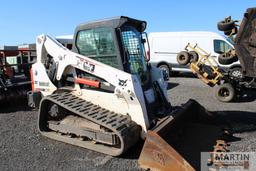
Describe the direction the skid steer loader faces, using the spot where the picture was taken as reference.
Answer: facing the viewer and to the right of the viewer

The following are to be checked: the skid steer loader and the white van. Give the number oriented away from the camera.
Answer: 0

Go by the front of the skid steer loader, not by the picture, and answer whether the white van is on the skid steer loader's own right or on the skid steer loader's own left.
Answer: on the skid steer loader's own left

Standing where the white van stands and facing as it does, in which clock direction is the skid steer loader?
The skid steer loader is roughly at 3 o'clock from the white van.

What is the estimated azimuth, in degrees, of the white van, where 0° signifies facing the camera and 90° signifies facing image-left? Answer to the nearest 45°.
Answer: approximately 270°
